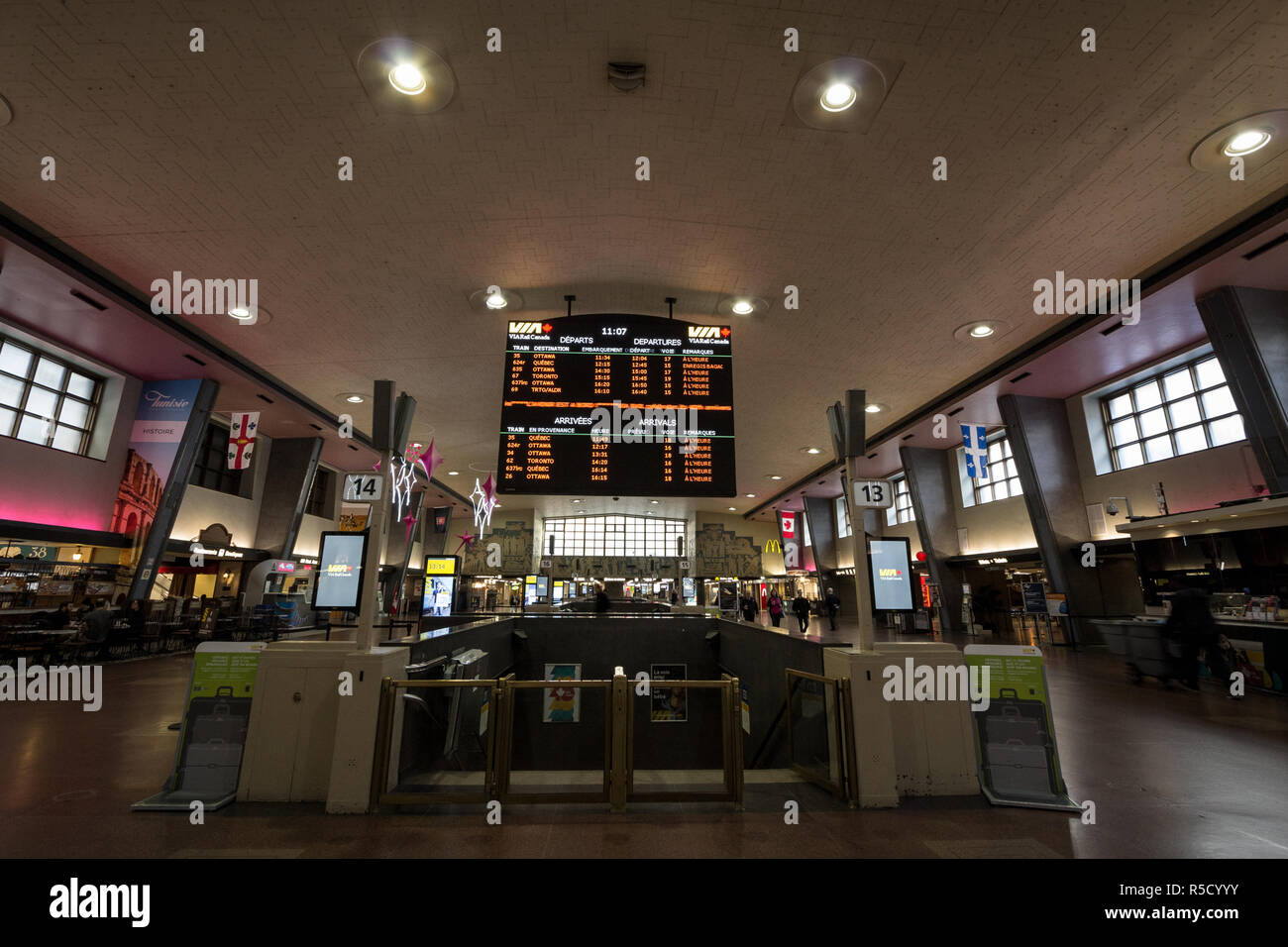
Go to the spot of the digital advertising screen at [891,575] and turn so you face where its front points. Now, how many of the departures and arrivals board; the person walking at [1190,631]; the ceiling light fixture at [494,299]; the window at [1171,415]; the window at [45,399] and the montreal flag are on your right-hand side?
4

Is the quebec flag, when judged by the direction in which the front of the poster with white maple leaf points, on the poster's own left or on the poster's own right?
on the poster's own left

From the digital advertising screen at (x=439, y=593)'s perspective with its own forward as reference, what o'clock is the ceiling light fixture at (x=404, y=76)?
The ceiling light fixture is roughly at 12 o'clock from the digital advertising screen.

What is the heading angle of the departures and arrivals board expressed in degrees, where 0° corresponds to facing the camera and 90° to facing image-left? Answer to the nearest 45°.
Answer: approximately 0°

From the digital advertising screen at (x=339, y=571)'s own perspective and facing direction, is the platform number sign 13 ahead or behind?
ahead

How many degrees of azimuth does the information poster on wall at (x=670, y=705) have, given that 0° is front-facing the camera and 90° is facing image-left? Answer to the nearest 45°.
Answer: approximately 0°

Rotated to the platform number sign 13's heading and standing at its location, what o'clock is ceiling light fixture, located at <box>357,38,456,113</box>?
The ceiling light fixture is roughly at 2 o'clock from the platform number sign 13.

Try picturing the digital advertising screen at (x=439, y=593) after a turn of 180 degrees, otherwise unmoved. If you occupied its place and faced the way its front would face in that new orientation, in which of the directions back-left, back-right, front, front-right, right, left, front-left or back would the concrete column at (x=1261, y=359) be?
back-right

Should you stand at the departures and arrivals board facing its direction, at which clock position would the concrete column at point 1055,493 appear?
The concrete column is roughly at 8 o'clock from the departures and arrivals board.

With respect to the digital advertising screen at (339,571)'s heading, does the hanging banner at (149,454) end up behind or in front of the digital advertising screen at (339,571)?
behind
